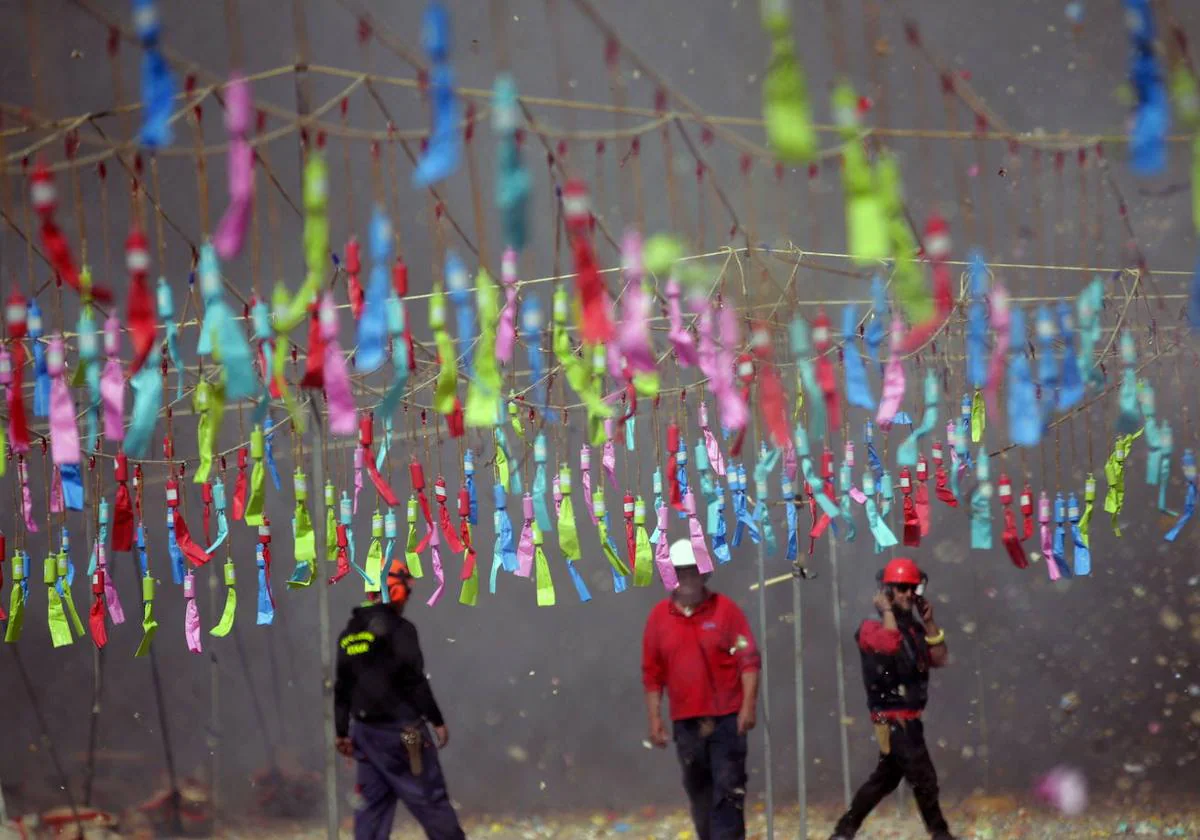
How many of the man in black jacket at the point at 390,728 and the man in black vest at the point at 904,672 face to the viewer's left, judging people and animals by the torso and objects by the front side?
0

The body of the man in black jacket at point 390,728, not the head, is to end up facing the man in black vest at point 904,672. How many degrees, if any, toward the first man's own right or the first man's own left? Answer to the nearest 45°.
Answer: approximately 45° to the first man's own right

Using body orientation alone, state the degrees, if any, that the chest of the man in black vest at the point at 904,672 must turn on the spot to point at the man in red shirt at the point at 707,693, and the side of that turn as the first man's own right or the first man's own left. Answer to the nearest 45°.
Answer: approximately 90° to the first man's own right

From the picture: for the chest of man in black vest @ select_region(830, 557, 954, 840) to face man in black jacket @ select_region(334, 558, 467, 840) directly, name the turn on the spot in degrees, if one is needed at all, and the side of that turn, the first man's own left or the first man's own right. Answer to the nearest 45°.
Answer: approximately 135° to the first man's own right

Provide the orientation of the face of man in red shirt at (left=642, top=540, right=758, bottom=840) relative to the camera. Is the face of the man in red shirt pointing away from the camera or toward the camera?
toward the camera

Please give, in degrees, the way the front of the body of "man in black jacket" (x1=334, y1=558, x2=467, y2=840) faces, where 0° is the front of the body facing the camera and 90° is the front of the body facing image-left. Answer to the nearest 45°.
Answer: approximately 225°

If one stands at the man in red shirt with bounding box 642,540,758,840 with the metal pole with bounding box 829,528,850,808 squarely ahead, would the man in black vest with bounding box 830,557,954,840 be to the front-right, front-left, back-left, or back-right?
front-right

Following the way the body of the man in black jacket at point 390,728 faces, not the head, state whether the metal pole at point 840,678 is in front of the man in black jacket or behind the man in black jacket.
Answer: in front

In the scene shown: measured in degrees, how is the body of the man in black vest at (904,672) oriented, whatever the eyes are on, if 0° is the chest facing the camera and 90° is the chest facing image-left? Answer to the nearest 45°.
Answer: approximately 315°

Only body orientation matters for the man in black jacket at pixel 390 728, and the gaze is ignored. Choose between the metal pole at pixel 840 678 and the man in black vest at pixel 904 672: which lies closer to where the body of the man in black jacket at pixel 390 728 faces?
the metal pole

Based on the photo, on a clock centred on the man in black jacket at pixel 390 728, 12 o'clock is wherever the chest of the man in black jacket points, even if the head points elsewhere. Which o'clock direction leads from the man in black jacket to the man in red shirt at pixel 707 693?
The man in red shirt is roughly at 2 o'clock from the man in black jacket.
